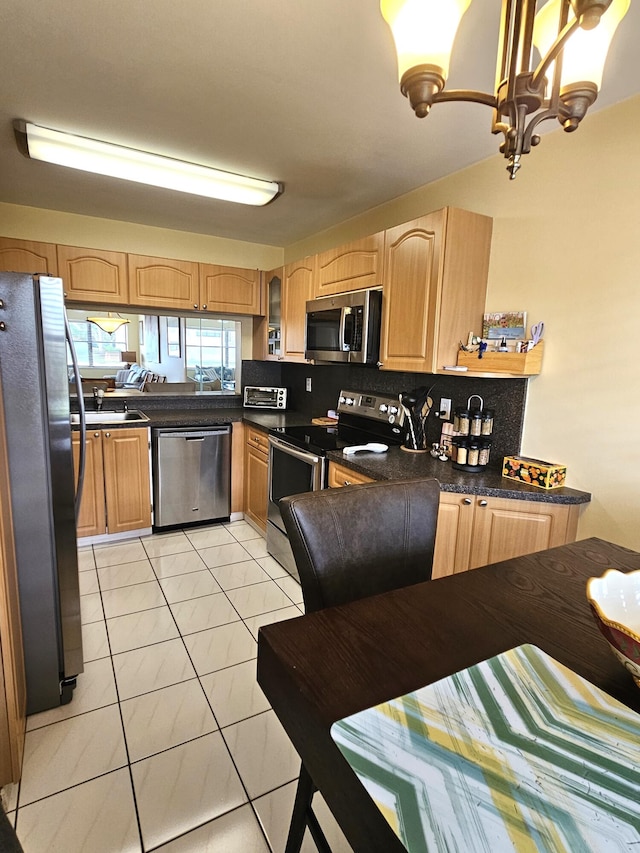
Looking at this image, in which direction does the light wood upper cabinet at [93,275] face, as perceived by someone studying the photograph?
facing the viewer

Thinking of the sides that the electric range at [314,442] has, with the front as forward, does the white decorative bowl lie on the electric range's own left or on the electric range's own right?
on the electric range's own left

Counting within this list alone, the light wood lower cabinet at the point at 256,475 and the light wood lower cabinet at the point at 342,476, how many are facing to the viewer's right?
0

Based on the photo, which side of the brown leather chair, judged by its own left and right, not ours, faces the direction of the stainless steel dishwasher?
back

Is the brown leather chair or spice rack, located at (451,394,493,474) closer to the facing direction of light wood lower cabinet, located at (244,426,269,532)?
the brown leather chair

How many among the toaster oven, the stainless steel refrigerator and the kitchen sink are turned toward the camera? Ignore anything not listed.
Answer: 2

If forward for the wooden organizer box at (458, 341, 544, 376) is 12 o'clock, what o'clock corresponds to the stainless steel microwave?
The stainless steel microwave is roughly at 2 o'clock from the wooden organizer box.

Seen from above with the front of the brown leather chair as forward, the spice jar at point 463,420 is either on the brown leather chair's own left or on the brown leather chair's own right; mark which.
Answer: on the brown leather chair's own left

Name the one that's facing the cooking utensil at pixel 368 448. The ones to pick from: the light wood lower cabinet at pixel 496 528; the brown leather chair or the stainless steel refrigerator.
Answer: the stainless steel refrigerator

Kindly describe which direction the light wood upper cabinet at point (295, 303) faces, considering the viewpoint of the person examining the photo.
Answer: facing the viewer and to the left of the viewer

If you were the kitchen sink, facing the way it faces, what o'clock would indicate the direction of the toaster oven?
The toaster oven is roughly at 9 o'clock from the kitchen sink.

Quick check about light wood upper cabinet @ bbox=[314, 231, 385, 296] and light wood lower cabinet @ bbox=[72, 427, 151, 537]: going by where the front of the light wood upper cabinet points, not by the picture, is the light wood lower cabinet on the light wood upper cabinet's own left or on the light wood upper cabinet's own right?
on the light wood upper cabinet's own right

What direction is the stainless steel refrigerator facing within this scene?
to the viewer's right

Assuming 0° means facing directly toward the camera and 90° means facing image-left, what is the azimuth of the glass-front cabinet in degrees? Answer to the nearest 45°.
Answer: approximately 45°

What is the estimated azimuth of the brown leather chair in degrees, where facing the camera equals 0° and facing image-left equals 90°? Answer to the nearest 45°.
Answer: approximately 315°
